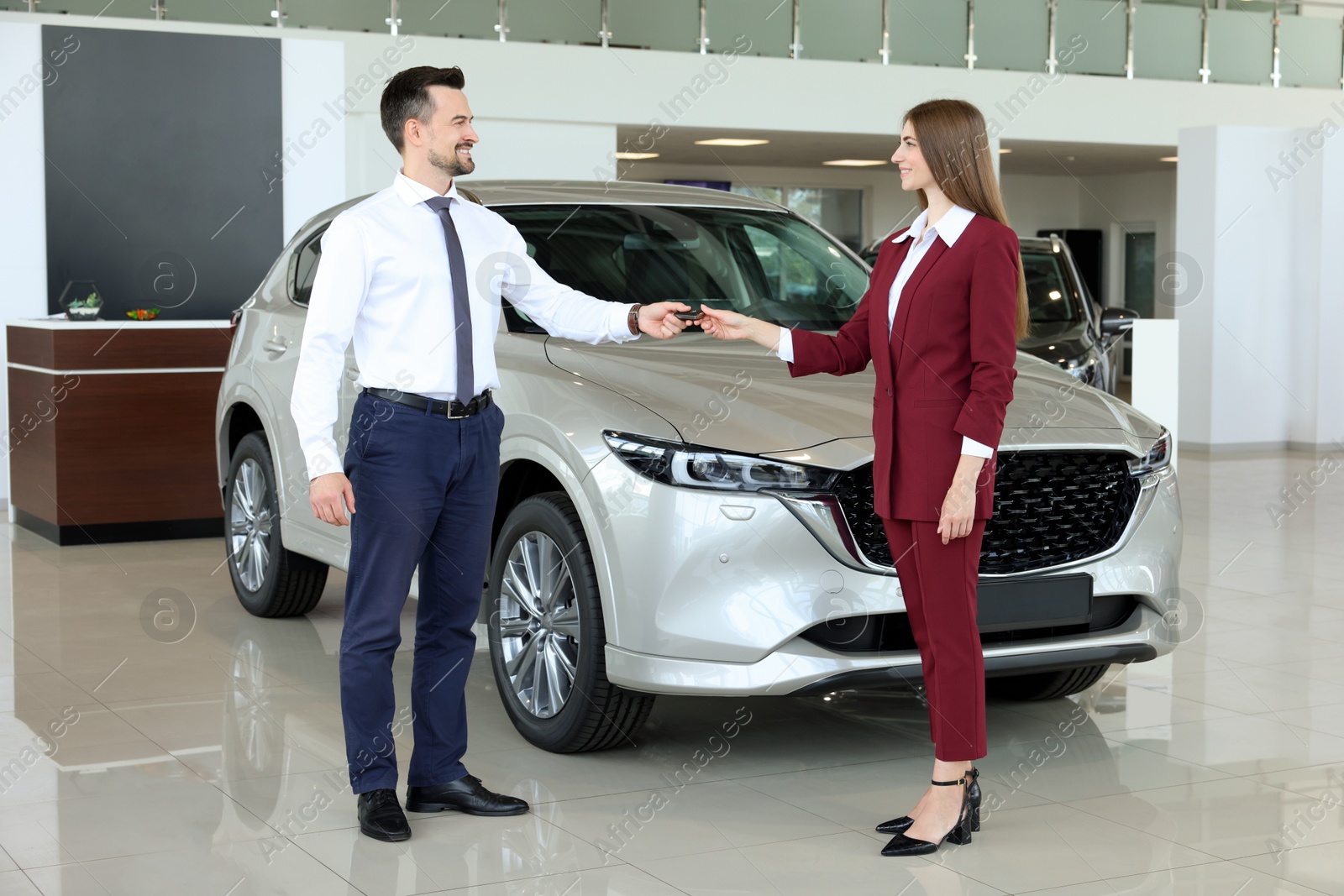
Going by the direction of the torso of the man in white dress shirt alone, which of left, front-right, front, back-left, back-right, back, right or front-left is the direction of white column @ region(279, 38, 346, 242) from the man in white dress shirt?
back-left

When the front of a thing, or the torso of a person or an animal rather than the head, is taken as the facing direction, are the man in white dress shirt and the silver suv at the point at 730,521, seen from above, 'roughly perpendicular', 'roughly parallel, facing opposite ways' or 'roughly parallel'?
roughly parallel

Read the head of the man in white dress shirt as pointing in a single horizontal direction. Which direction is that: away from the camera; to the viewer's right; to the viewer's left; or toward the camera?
to the viewer's right

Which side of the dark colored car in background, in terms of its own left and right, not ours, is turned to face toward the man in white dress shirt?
front

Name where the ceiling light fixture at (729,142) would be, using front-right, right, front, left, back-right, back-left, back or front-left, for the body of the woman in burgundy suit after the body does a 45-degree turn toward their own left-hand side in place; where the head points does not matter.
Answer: back-right

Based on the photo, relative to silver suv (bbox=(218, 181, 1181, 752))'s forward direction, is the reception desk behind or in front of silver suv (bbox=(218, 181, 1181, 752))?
behind

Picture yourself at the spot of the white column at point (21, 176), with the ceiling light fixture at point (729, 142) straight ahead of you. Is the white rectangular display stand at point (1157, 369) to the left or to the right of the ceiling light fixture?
right

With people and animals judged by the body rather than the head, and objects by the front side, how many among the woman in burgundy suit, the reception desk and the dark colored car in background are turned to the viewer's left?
1

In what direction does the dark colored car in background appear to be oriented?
toward the camera

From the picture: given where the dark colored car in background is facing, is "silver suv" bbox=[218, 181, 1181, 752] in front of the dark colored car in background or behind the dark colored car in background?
in front

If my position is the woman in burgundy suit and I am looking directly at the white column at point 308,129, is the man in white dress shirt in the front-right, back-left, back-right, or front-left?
front-left

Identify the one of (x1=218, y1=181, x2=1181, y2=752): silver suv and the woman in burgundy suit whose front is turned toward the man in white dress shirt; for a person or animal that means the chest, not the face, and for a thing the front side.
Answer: the woman in burgundy suit

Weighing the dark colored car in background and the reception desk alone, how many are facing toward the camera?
2

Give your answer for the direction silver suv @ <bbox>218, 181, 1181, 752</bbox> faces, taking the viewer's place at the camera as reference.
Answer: facing the viewer and to the right of the viewer

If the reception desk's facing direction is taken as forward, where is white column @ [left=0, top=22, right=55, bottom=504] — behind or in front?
behind

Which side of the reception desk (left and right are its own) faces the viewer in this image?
front

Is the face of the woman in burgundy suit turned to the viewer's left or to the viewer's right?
to the viewer's left

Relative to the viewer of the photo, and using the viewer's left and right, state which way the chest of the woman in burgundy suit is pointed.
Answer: facing to the left of the viewer

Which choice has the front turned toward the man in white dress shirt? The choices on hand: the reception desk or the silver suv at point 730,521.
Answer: the reception desk
